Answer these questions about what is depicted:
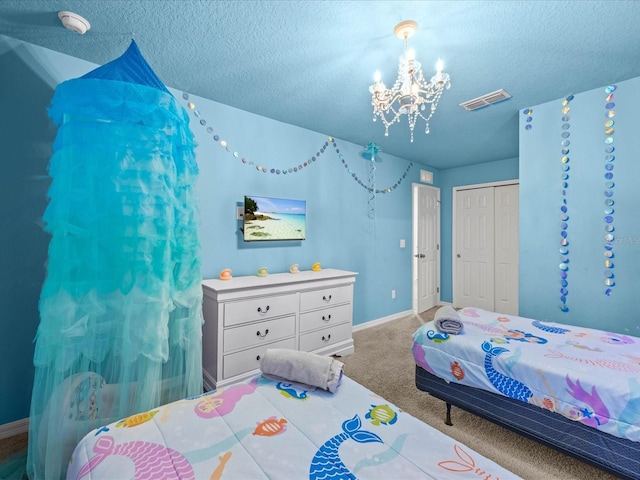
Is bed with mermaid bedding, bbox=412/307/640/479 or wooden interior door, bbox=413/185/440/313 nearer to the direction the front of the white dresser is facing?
the bed with mermaid bedding

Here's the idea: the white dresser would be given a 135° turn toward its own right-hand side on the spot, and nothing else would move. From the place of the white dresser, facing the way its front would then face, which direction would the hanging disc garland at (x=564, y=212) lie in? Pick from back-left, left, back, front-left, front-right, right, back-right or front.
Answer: back

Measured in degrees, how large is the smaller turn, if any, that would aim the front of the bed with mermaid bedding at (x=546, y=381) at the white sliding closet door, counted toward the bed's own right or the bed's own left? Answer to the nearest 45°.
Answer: approximately 45° to the bed's own right

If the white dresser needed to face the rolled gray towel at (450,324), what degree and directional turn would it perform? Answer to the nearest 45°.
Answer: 0° — it already faces it

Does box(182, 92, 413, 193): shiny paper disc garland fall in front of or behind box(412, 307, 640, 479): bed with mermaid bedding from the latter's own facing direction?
in front

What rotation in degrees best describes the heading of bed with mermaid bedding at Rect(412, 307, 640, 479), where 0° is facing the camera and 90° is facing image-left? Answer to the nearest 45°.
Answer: approximately 135°

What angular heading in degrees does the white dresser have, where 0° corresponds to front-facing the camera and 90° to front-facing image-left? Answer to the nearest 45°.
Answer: approximately 315°

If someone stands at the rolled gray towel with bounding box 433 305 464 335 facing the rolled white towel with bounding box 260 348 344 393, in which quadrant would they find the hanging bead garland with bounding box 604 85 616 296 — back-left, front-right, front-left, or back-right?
back-left

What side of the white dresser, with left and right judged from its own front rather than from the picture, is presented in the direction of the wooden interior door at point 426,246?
left

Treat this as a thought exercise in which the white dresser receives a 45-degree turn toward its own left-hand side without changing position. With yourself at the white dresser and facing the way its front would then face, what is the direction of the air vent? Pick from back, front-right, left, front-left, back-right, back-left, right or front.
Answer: front

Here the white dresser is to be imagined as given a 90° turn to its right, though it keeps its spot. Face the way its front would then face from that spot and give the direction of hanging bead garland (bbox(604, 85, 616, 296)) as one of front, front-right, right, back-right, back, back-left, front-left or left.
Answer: back-left
